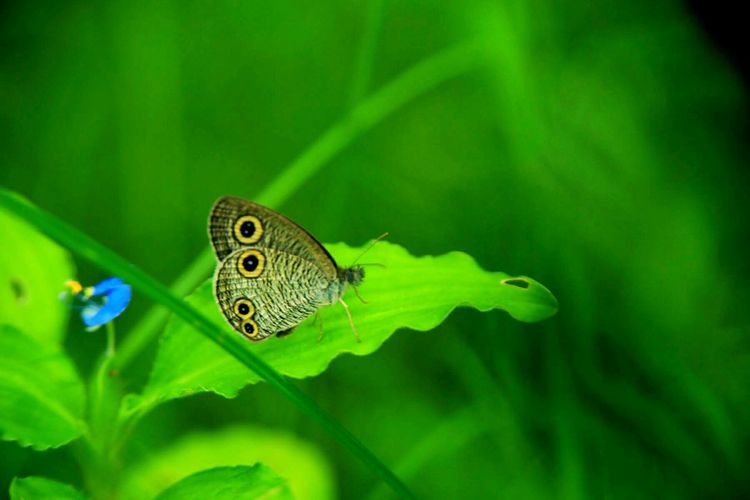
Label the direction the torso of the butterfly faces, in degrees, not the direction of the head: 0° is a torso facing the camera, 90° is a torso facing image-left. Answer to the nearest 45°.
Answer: approximately 270°
